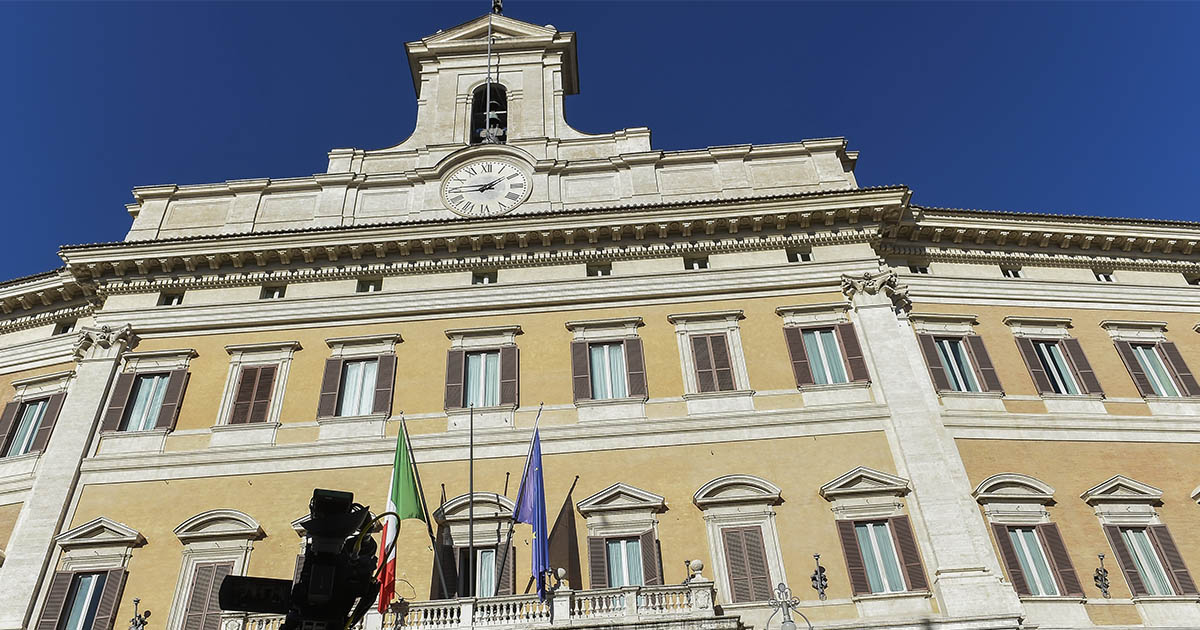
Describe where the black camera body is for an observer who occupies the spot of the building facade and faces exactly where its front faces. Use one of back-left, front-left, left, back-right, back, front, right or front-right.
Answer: front

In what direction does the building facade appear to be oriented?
toward the camera
